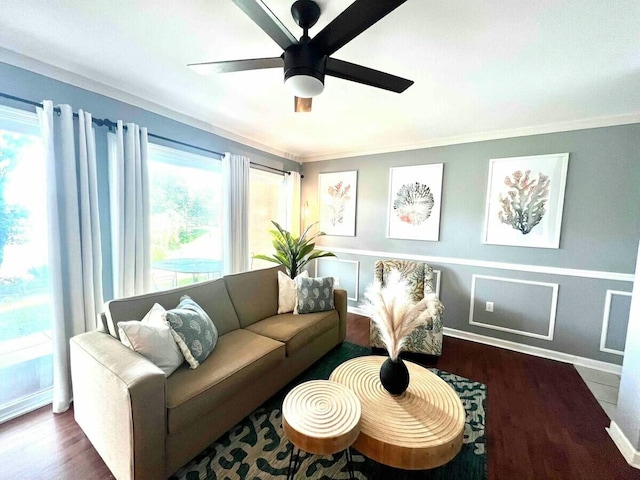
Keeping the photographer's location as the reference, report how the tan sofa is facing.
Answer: facing the viewer and to the right of the viewer

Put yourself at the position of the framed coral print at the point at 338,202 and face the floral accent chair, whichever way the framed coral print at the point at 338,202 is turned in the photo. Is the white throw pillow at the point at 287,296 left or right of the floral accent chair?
right

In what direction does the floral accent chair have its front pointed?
toward the camera

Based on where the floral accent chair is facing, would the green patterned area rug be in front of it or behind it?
in front

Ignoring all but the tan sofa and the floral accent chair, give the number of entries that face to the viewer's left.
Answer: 0

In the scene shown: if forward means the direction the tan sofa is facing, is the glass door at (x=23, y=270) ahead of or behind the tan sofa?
behind

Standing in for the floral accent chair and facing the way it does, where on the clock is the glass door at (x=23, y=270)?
The glass door is roughly at 2 o'clock from the floral accent chair.

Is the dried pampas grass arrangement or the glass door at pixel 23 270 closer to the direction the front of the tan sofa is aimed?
the dried pampas grass arrangement

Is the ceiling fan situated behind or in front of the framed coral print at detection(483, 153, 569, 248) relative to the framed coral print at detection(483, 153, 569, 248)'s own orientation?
in front

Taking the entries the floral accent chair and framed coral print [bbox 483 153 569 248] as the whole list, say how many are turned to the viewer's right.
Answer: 0

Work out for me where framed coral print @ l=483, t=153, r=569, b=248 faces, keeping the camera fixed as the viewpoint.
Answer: facing the viewer and to the left of the viewer

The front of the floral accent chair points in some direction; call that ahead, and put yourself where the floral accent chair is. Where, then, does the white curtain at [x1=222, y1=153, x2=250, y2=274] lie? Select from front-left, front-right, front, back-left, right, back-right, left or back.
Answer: right

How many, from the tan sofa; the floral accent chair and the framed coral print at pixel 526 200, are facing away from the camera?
0
